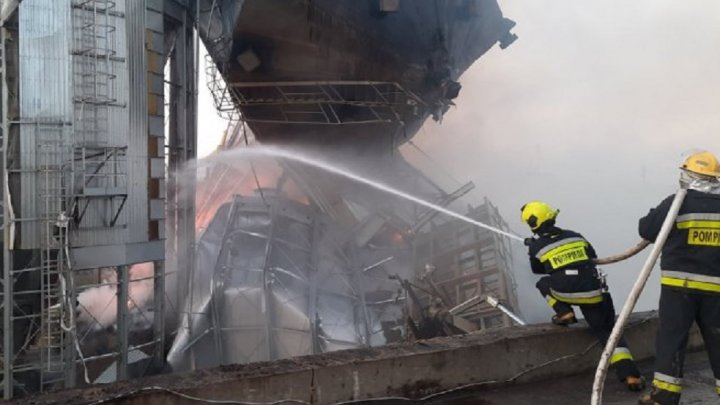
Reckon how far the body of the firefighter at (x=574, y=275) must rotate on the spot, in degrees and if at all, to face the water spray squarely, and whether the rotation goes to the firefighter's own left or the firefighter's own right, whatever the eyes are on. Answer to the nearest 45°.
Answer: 0° — they already face it

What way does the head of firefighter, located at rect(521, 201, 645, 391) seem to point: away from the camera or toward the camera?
away from the camera

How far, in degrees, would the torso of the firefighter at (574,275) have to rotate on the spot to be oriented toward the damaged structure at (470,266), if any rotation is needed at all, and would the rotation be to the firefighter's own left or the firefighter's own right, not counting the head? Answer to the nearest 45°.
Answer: approximately 45° to the firefighter's own right

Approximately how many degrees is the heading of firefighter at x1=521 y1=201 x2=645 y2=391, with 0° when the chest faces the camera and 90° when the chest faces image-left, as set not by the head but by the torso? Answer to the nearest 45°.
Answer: approximately 135°

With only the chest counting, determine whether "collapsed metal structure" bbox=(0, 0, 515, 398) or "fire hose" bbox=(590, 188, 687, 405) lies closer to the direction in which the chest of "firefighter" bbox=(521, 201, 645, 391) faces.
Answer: the collapsed metal structure

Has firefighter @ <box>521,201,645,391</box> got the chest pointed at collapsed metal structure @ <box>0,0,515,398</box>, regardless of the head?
yes
